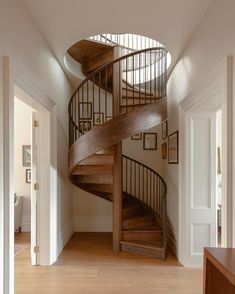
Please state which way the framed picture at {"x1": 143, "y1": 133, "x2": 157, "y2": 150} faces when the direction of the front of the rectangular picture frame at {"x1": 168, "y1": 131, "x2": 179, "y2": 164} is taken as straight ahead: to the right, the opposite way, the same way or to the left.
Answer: to the left

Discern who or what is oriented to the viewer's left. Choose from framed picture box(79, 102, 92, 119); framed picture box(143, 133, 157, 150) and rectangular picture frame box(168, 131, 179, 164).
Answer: the rectangular picture frame

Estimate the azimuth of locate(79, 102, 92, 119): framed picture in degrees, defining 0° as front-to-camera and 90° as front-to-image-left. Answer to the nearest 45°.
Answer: approximately 0°

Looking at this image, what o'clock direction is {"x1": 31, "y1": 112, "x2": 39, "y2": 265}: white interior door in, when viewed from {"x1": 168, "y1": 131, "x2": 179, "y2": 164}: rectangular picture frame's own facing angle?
The white interior door is roughly at 11 o'clock from the rectangular picture frame.

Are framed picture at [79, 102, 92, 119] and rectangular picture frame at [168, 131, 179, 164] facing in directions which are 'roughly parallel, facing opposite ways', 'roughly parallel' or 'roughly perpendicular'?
roughly perpendicular

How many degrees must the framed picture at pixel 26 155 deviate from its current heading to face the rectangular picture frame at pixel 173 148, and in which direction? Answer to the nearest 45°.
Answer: approximately 45° to its left

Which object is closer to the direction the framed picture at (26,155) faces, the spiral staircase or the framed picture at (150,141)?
the spiral staircase

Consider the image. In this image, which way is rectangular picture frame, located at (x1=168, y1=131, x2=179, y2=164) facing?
to the viewer's left

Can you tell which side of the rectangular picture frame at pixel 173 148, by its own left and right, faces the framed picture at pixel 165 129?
right

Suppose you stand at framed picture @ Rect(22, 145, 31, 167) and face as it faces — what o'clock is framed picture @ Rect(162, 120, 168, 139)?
framed picture @ Rect(162, 120, 168, 139) is roughly at 10 o'clock from framed picture @ Rect(22, 145, 31, 167).

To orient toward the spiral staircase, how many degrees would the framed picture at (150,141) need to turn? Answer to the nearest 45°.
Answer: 0° — it already faces it

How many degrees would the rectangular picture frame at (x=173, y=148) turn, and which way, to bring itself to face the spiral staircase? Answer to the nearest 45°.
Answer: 0° — it already faces it
